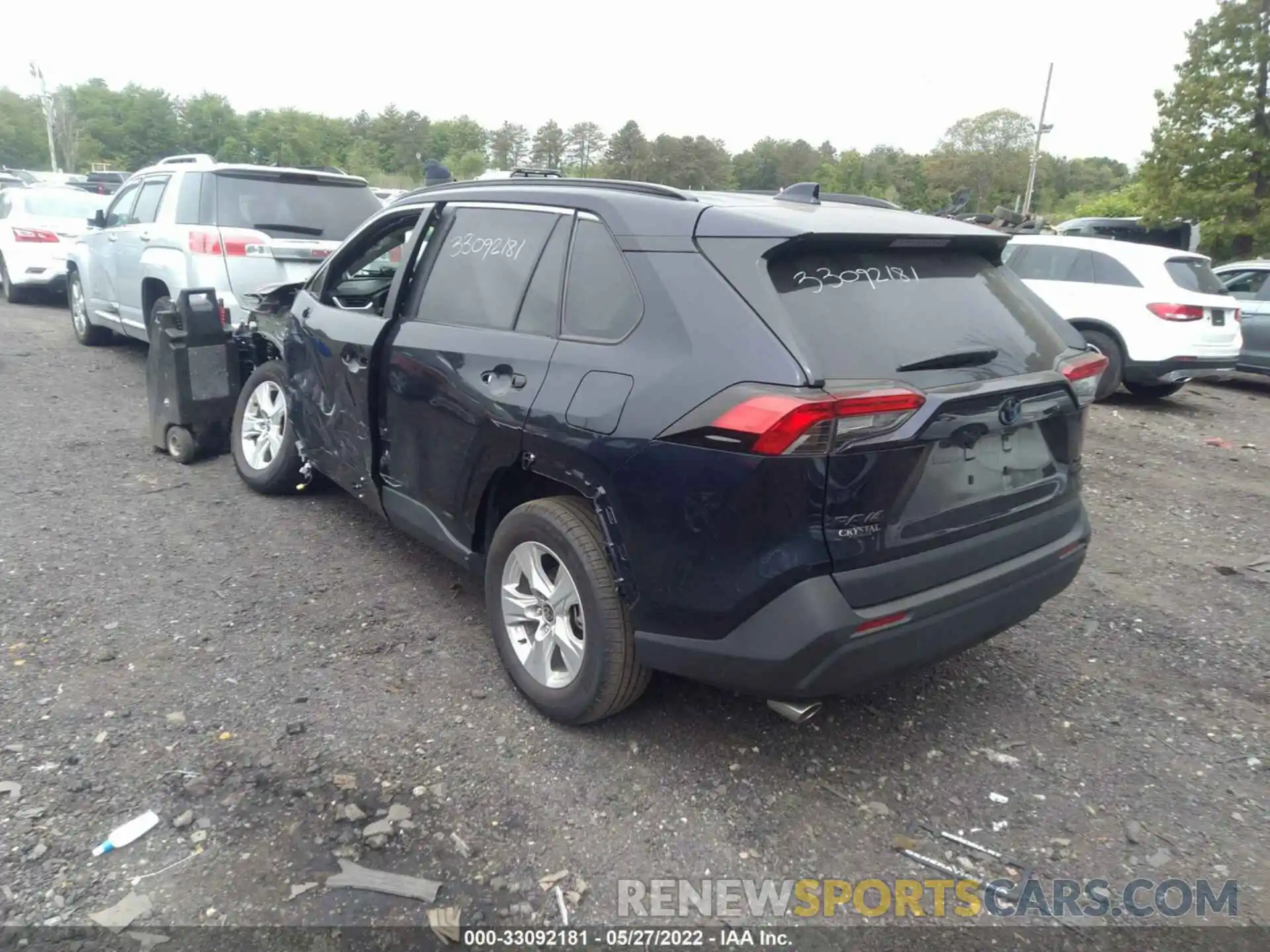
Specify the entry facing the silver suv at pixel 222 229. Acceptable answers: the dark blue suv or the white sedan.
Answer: the dark blue suv

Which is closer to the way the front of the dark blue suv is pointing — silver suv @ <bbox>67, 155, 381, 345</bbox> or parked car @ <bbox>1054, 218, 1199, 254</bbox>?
the silver suv

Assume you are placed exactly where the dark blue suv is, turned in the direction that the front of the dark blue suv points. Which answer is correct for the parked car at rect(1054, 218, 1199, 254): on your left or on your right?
on your right

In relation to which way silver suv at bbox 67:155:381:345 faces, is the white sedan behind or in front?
in front

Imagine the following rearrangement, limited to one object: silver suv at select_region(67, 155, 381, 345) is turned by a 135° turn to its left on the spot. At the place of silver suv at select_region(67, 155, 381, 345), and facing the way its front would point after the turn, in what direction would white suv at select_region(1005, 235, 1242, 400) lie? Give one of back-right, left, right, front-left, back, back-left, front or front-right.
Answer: left

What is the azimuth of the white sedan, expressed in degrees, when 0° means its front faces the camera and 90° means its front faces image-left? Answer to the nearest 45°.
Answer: approximately 135°

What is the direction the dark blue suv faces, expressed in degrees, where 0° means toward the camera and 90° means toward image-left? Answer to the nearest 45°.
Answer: approximately 135°

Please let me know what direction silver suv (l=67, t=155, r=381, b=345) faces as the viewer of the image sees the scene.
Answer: facing away from the viewer and to the left of the viewer

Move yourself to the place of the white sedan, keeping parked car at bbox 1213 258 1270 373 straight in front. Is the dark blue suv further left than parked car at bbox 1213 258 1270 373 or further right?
right
